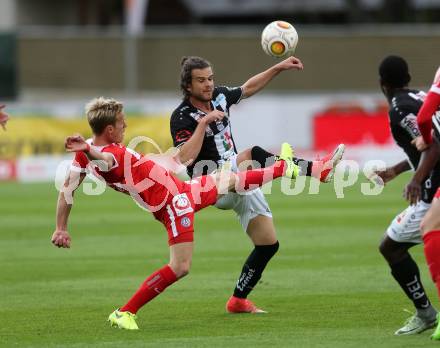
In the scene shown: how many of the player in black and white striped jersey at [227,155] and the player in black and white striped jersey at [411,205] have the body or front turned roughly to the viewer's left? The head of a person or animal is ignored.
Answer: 1

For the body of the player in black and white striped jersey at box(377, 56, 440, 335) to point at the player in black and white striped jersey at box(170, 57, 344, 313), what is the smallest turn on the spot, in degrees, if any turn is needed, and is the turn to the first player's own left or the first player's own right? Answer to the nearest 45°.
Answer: approximately 45° to the first player's own right

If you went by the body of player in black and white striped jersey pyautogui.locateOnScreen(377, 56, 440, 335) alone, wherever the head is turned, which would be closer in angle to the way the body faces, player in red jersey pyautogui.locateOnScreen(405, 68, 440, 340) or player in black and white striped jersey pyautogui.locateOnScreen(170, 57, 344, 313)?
the player in black and white striped jersey

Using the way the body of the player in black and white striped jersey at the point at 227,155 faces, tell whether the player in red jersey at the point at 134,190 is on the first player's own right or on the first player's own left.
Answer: on the first player's own right

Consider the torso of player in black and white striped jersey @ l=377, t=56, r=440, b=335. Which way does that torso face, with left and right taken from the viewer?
facing to the left of the viewer
